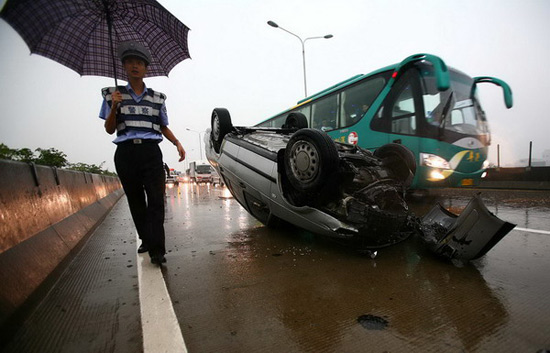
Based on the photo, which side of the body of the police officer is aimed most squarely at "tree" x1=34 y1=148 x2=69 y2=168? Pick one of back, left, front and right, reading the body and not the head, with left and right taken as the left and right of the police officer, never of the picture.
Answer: back

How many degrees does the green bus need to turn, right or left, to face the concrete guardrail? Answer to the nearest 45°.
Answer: approximately 90° to its right

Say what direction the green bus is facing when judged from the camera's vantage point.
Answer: facing the viewer and to the right of the viewer

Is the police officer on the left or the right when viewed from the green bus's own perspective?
on its right

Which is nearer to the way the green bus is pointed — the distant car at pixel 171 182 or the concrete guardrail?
the concrete guardrail

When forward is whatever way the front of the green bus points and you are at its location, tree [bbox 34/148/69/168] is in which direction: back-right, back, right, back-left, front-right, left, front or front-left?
back-right

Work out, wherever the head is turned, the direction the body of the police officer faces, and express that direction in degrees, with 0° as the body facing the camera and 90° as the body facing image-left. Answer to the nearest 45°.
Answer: approximately 0°

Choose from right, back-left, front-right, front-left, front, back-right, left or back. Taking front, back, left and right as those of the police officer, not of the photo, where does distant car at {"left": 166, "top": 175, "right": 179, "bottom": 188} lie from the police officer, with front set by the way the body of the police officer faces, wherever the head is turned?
back

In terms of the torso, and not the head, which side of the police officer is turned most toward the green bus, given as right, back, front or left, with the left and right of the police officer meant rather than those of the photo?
left
